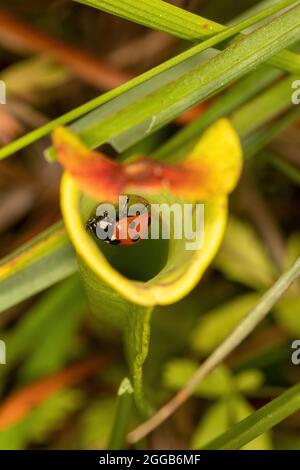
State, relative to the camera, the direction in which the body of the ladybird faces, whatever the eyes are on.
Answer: to the viewer's left
